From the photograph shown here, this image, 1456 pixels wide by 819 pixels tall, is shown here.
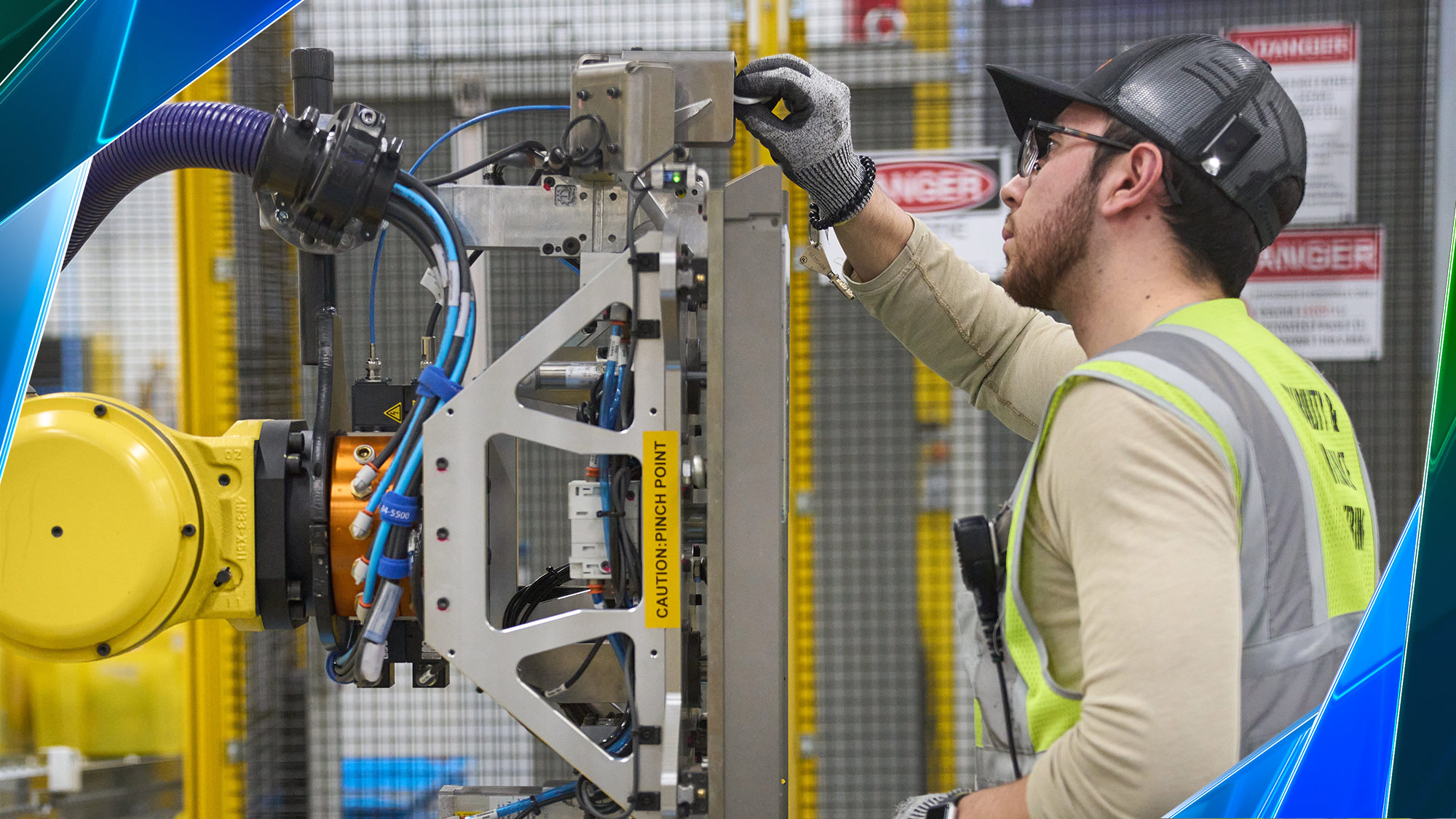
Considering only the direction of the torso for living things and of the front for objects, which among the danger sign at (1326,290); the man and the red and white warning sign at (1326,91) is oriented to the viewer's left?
the man

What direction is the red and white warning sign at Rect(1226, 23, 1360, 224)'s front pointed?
toward the camera

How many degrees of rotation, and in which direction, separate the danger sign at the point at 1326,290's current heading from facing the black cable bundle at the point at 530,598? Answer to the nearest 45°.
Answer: approximately 45° to its right

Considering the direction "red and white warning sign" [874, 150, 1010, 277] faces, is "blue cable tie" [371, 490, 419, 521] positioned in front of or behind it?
in front

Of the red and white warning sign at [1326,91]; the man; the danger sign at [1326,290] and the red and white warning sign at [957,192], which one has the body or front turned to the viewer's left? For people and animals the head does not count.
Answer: the man

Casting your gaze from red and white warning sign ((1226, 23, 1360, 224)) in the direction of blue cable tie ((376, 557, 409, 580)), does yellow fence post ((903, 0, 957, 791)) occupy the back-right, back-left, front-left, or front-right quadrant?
front-right

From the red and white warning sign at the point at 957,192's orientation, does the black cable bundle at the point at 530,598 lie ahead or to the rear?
ahead

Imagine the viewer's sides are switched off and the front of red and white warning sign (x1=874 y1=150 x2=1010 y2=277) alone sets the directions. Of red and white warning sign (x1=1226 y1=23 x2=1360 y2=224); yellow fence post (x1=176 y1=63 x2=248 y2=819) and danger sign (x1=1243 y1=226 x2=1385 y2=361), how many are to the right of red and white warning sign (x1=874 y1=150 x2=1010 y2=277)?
1

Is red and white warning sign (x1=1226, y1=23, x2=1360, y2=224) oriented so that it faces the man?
yes

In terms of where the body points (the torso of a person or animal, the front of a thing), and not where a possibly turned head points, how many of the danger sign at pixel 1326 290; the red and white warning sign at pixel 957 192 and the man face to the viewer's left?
1

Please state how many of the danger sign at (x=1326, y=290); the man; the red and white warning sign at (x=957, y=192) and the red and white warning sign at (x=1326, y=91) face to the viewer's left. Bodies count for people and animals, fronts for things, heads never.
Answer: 1

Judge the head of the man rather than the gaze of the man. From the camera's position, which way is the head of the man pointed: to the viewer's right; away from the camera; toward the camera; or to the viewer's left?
to the viewer's left

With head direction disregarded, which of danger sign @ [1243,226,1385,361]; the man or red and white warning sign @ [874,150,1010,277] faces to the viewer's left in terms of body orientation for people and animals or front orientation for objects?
the man

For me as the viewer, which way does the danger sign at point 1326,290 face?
facing the viewer

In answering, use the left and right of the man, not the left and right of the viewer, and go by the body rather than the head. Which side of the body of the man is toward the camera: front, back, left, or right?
left
